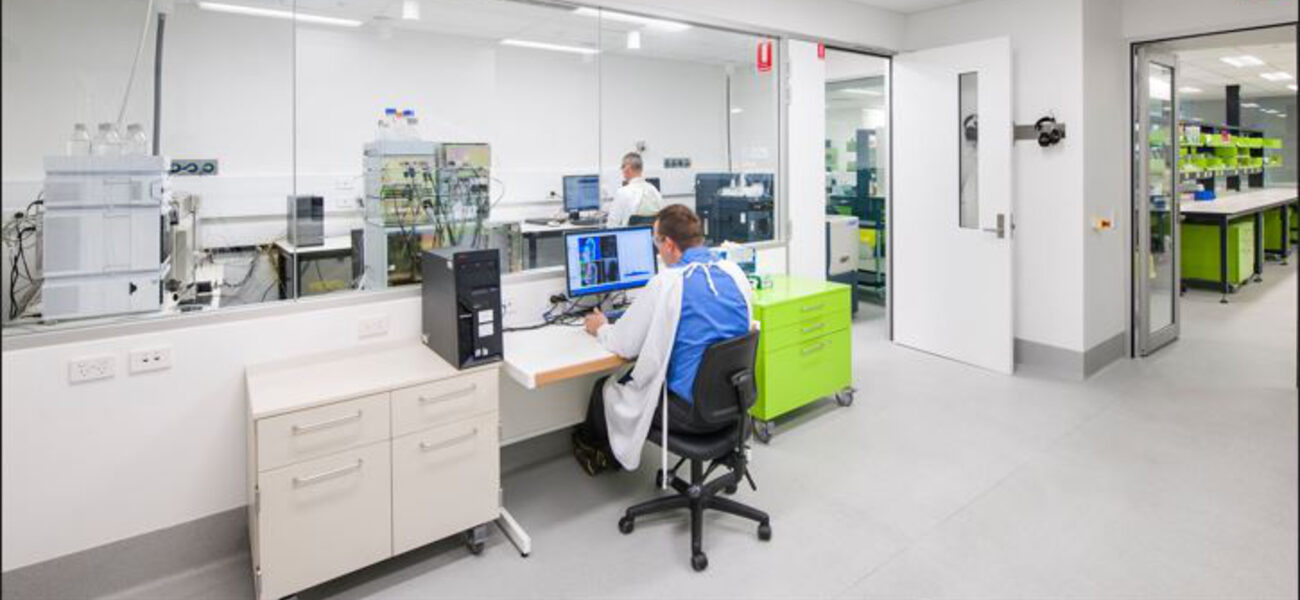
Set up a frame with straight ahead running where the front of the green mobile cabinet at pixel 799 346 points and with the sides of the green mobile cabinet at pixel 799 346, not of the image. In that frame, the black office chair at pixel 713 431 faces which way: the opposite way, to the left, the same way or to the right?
the opposite way

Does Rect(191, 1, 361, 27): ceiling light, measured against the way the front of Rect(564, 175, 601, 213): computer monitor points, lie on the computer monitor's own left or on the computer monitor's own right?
on the computer monitor's own right

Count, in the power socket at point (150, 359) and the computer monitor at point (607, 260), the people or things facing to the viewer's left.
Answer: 0

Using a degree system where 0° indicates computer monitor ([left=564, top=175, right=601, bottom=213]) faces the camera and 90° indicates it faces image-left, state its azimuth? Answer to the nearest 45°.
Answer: approximately 315°

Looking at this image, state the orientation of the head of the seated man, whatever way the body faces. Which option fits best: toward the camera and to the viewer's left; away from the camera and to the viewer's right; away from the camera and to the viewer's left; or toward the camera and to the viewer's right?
away from the camera and to the viewer's left

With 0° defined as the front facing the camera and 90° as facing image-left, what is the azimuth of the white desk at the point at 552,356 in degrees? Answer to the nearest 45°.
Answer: approximately 315°

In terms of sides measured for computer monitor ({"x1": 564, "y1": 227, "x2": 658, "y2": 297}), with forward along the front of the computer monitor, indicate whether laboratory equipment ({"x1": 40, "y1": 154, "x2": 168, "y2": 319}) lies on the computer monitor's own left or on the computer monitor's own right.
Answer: on the computer monitor's own right

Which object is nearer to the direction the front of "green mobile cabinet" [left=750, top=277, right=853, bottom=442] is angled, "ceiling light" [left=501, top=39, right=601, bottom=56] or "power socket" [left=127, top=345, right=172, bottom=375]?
the power socket

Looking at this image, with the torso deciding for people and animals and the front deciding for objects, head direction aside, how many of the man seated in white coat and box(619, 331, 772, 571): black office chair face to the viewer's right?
0
